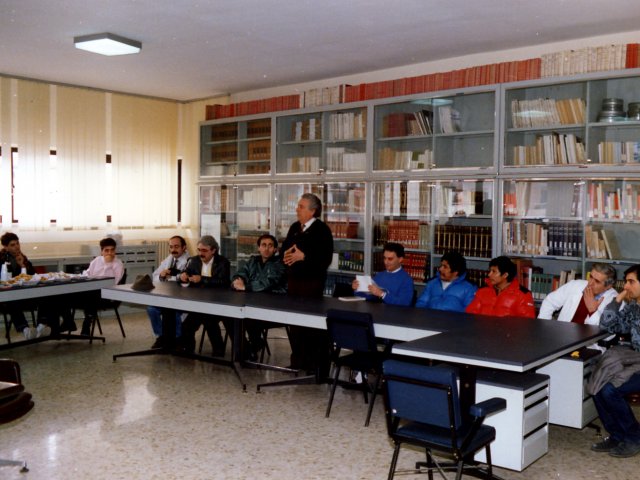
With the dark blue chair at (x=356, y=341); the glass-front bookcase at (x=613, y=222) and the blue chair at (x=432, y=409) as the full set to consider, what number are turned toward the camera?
1

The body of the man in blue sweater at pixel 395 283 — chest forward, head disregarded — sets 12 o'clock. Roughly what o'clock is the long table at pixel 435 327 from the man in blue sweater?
The long table is roughly at 10 o'clock from the man in blue sweater.

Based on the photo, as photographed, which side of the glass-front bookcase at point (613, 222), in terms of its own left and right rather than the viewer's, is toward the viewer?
front

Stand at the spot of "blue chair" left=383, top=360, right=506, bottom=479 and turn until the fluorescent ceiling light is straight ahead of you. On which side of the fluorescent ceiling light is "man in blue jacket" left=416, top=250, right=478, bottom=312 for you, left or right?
right

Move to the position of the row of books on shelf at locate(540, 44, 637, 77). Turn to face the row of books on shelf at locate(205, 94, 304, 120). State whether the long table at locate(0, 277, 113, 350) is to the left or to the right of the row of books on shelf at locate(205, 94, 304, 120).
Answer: left

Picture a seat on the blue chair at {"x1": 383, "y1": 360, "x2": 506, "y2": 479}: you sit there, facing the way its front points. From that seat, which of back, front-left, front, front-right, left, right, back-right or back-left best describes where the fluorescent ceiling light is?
left

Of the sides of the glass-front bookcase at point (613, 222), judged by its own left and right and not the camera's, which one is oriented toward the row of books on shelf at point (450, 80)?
right

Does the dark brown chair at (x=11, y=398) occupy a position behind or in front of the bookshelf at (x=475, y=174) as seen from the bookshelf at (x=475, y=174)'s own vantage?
in front

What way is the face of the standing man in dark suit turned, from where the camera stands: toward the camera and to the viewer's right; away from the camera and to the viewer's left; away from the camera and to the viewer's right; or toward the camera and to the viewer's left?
toward the camera and to the viewer's left

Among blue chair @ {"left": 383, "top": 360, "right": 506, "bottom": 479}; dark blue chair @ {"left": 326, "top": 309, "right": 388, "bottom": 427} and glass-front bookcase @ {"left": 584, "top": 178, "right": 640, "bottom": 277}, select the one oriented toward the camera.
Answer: the glass-front bookcase

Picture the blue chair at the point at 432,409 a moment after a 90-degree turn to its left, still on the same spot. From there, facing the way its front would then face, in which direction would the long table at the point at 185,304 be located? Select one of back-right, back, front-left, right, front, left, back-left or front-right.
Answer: front

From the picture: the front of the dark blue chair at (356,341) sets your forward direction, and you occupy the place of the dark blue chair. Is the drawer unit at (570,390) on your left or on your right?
on your right

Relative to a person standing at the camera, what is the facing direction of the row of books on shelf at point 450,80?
facing the viewer and to the left of the viewer

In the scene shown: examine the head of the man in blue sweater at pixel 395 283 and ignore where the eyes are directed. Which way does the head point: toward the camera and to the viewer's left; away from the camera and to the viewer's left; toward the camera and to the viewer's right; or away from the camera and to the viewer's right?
toward the camera and to the viewer's left

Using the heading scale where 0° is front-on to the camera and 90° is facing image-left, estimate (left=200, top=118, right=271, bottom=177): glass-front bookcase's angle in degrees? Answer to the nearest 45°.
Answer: approximately 45°

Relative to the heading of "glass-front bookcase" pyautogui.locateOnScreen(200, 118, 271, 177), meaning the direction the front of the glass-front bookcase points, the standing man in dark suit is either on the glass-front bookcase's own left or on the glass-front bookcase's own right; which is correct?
on the glass-front bookcase's own left

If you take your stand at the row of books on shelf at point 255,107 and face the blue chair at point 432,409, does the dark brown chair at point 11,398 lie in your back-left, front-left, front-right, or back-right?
front-right

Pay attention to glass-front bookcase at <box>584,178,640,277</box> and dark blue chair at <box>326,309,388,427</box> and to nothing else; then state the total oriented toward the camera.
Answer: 1
